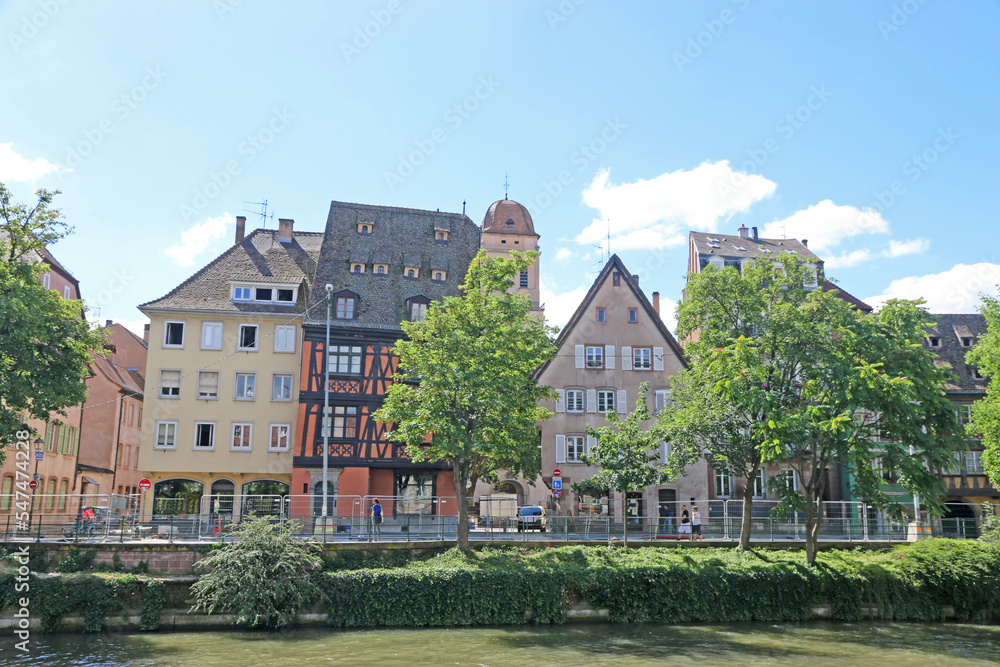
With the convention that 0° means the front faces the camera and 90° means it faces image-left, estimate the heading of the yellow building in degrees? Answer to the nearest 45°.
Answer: approximately 0°

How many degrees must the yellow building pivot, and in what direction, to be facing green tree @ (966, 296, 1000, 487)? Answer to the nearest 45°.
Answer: approximately 45° to its left

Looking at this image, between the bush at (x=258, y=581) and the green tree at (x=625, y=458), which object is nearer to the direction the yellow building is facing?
the bush

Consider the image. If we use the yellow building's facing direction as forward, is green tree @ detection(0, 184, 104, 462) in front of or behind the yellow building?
in front

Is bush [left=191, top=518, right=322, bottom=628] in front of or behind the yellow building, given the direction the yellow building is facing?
in front
